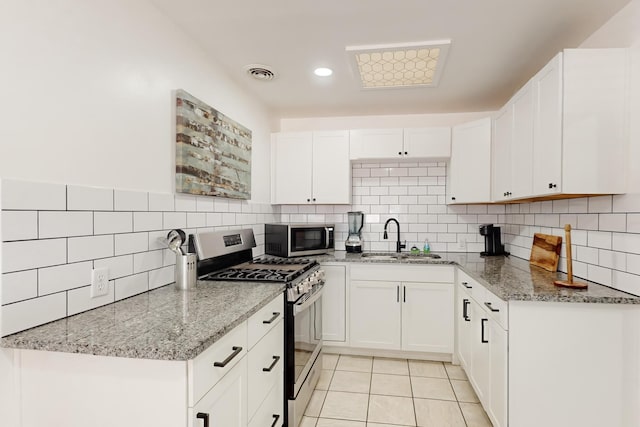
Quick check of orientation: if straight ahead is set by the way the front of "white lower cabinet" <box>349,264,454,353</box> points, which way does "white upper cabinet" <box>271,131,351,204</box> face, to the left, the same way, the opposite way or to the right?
the same way

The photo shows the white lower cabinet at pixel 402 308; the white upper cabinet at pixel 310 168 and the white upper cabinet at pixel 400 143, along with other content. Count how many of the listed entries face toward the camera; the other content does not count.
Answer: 3

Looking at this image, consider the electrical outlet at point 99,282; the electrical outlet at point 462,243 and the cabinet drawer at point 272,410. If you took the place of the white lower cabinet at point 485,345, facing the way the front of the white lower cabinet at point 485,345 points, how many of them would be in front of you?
2

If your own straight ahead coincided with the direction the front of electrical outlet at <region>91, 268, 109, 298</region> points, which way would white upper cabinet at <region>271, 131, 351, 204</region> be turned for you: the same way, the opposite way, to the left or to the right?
to the right

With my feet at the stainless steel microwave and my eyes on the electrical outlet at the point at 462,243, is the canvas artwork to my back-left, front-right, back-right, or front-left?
back-right

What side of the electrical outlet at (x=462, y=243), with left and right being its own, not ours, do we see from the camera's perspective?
front

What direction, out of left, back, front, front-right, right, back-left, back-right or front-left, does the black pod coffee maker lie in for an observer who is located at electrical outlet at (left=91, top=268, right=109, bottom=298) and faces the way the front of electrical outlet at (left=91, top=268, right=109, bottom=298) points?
front-left

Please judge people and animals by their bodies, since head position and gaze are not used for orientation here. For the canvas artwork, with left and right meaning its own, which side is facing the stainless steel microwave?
left

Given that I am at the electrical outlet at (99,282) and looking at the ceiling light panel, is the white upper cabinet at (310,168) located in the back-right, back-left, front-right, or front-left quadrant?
front-left

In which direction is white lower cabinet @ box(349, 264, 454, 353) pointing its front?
toward the camera

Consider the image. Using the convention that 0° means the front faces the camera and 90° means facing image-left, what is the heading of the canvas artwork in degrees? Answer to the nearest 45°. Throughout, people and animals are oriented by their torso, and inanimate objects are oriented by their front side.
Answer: approximately 315°

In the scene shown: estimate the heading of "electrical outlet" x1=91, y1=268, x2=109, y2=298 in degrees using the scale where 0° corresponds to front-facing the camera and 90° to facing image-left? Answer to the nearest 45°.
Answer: approximately 315°

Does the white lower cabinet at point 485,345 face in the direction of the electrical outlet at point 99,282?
yes

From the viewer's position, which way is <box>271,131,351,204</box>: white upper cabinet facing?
facing the viewer

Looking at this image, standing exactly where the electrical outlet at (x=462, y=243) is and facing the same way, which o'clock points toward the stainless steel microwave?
The stainless steel microwave is roughly at 2 o'clock from the electrical outlet.
